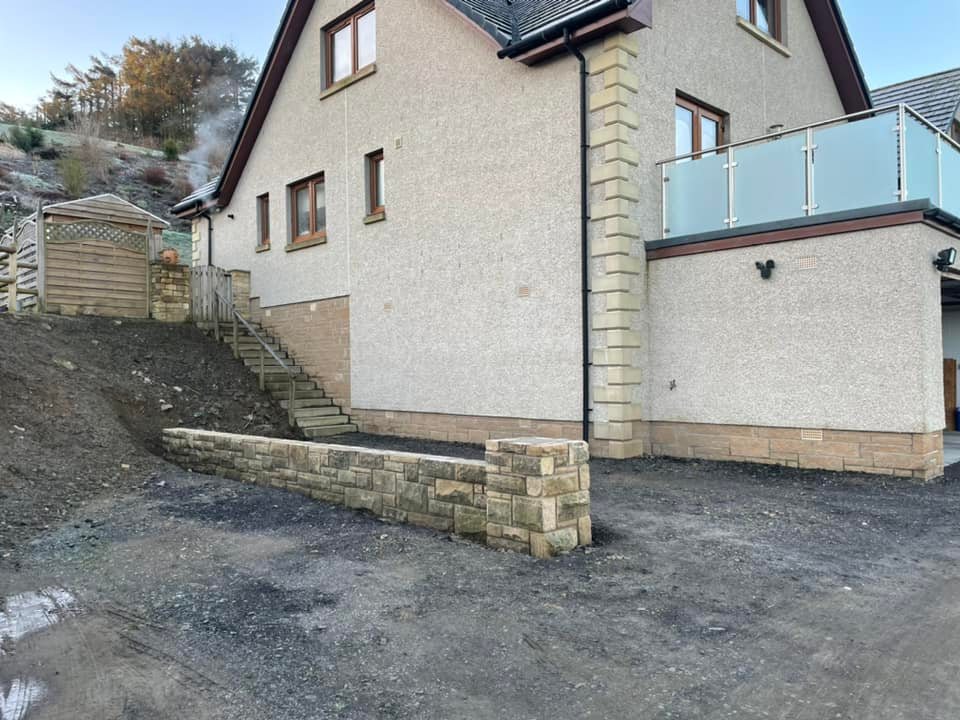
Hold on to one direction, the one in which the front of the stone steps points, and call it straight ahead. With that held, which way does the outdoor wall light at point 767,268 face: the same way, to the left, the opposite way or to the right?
to the right

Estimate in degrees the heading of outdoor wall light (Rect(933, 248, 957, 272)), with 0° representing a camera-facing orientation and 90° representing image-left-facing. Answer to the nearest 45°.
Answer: approximately 315°

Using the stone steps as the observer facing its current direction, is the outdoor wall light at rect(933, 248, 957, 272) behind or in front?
in front

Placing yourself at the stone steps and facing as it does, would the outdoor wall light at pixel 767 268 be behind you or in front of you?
in front

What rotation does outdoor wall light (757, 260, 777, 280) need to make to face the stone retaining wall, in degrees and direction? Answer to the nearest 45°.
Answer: approximately 45° to its right

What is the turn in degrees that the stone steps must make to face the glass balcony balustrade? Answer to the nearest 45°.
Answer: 0° — it already faces it

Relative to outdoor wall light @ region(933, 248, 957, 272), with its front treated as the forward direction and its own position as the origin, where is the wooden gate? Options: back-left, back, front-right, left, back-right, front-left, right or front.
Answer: back-right

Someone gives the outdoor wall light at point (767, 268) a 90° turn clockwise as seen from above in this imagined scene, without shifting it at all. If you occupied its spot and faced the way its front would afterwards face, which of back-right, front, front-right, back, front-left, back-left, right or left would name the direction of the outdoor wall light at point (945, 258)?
back

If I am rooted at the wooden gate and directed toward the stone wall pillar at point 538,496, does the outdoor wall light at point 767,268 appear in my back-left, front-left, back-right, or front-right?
front-left

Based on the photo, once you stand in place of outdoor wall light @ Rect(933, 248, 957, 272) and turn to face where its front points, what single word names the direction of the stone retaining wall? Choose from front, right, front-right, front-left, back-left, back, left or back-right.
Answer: right

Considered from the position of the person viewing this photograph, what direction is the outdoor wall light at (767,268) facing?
facing the viewer

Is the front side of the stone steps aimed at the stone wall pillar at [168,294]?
no

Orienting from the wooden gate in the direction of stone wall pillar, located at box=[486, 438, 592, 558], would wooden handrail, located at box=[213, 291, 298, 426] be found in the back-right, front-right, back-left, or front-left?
front-left
